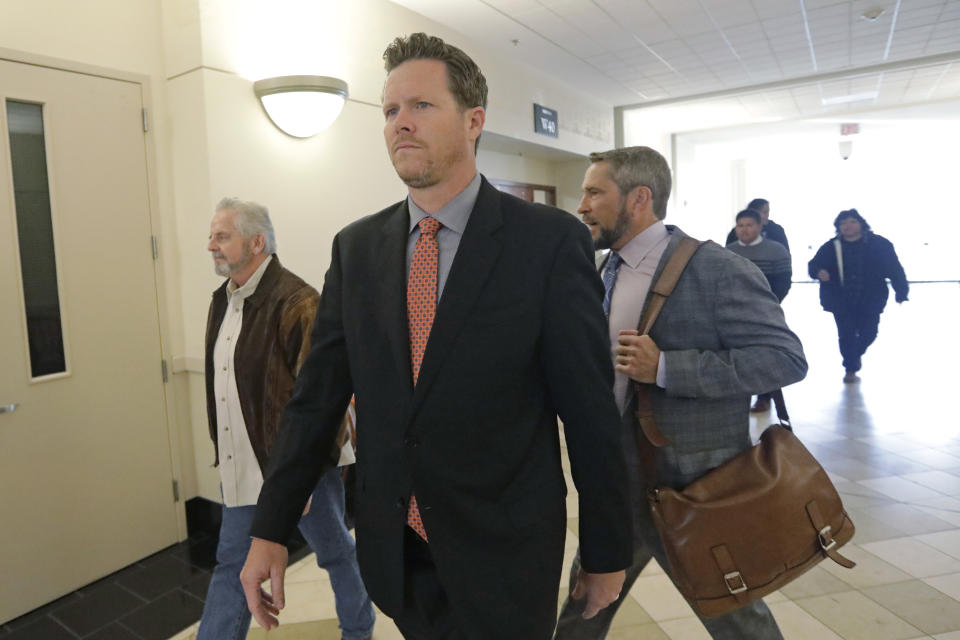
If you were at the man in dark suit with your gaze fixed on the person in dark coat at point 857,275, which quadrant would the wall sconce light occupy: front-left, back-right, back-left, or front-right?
front-left

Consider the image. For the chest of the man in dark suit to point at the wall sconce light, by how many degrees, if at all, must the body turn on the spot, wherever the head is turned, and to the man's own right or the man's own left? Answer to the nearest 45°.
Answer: approximately 135° to the man's own right

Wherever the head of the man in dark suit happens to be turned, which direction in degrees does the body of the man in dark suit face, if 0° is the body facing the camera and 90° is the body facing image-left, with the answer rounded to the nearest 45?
approximately 45°

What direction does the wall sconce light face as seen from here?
toward the camera

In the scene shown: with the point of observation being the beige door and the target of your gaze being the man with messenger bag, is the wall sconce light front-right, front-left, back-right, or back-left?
front-left

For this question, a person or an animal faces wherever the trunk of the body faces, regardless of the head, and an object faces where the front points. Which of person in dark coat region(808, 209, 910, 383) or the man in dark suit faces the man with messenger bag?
the person in dark coat

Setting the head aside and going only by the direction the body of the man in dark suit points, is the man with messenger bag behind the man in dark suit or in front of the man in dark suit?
behind

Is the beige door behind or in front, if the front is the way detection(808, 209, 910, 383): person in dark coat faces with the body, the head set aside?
in front

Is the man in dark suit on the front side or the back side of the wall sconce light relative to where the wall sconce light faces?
on the front side

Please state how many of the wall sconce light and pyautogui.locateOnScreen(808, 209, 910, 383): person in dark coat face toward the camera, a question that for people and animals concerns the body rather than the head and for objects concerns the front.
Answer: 2

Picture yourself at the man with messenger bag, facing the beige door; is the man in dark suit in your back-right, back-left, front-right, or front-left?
front-left

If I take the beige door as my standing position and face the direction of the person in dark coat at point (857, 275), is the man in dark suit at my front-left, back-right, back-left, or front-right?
front-right

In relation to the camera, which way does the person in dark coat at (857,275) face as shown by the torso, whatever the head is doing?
toward the camera

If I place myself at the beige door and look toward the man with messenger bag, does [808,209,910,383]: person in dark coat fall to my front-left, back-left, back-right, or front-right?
front-left

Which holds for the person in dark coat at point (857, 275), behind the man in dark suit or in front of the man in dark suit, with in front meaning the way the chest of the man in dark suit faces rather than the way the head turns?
behind

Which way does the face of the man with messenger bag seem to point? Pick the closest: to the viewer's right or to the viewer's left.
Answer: to the viewer's left

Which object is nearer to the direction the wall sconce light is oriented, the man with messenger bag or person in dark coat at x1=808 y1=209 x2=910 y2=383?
the man with messenger bag
